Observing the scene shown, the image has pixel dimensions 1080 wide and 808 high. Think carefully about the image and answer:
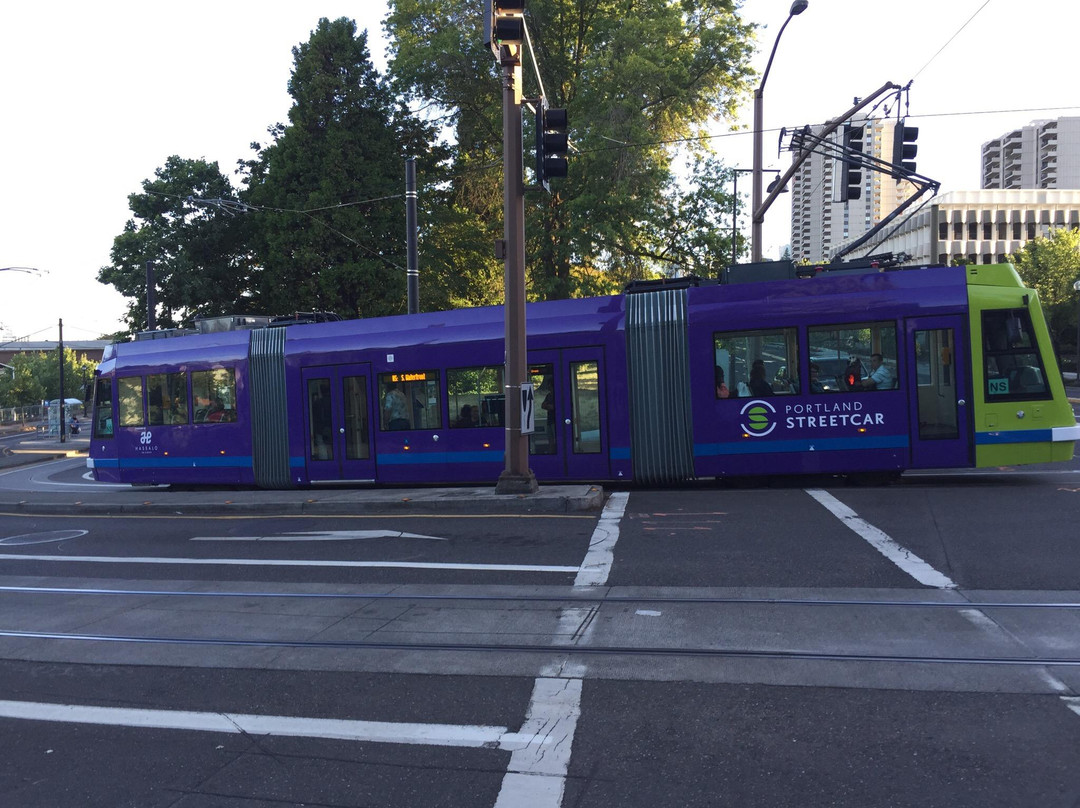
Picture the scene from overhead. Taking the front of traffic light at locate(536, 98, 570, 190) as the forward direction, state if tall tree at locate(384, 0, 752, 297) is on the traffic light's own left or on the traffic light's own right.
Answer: on the traffic light's own left

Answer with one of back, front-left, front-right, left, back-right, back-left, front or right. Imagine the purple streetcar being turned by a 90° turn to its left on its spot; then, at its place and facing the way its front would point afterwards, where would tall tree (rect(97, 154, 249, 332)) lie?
front-left

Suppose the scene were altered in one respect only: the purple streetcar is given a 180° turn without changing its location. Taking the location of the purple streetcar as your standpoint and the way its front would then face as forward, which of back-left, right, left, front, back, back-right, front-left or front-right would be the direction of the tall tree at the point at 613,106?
right

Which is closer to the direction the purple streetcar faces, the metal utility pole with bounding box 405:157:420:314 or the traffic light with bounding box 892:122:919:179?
the traffic light

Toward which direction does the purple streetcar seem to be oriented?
to the viewer's right

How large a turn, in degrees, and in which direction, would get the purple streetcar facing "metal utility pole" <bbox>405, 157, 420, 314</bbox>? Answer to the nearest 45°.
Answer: approximately 135° to its left

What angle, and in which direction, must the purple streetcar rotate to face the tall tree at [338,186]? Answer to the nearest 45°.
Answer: approximately 135° to its left
